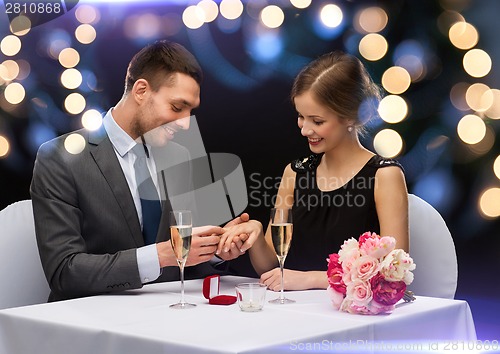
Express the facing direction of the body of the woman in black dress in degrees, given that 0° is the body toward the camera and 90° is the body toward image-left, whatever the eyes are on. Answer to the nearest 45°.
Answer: approximately 45°

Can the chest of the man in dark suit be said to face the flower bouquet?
yes

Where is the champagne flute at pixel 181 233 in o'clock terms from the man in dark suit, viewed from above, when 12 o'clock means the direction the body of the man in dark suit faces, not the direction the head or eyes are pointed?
The champagne flute is roughly at 1 o'clock from the man in dark suit.

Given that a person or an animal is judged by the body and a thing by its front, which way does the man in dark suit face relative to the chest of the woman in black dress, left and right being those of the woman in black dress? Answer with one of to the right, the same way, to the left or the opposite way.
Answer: to the left

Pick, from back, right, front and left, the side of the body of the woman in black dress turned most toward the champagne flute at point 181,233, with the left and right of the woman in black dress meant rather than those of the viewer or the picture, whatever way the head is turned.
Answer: front

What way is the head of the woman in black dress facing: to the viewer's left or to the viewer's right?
to the viewer's left

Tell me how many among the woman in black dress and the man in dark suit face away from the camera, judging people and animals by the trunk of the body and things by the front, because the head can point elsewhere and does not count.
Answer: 0

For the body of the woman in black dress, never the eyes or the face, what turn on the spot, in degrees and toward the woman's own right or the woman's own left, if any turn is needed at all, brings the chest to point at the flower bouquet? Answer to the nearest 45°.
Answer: approximately 45° to the woman's own left

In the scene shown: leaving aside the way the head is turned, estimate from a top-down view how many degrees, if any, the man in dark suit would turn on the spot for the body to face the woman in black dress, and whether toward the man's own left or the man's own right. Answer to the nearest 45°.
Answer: approximately 45° to the man's own left

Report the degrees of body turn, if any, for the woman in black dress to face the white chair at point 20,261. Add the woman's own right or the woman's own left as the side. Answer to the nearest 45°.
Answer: approximately 45° to the woman's own right

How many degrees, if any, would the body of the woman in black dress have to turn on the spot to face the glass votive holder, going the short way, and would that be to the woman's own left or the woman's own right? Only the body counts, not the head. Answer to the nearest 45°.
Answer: approximately 45° to the woman's own left

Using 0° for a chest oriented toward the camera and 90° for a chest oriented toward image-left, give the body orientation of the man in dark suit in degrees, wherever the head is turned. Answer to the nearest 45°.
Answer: approximately 315°
